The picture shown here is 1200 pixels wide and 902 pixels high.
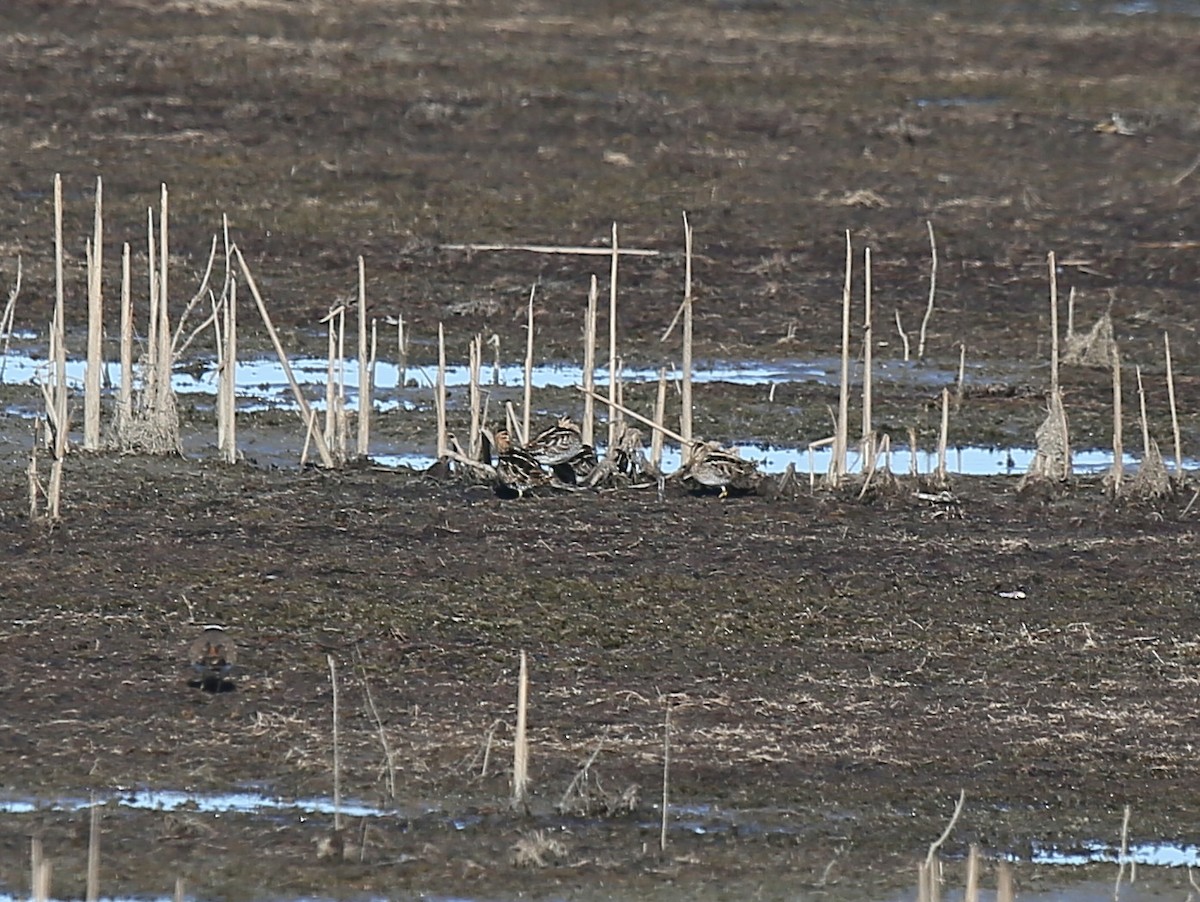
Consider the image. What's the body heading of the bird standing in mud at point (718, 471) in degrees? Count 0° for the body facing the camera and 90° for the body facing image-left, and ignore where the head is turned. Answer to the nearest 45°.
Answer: approximately 90°

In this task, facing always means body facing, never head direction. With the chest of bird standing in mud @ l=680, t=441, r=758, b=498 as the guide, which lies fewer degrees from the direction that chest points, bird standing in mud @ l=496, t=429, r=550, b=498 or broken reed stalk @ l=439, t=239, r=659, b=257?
the bird standing in mud

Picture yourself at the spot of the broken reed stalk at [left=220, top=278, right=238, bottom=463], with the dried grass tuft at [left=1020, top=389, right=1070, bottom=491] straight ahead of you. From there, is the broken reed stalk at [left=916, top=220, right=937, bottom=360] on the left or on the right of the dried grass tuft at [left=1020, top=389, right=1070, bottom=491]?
left

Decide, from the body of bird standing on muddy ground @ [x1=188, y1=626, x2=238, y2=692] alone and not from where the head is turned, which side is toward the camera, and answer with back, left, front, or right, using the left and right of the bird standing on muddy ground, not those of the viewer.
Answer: back

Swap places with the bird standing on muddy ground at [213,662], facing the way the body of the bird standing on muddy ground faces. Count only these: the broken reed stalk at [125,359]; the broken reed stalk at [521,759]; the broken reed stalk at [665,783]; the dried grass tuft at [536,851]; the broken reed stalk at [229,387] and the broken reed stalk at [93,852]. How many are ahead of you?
2

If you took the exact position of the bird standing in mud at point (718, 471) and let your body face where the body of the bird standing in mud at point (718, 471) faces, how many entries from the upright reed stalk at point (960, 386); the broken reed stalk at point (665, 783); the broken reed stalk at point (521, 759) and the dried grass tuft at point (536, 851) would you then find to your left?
3

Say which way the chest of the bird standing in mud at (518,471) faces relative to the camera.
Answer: to the viewer's left

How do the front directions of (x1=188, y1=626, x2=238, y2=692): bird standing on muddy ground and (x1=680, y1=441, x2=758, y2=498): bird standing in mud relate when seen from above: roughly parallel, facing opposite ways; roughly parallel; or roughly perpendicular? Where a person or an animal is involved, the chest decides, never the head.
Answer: roughly perpendicular

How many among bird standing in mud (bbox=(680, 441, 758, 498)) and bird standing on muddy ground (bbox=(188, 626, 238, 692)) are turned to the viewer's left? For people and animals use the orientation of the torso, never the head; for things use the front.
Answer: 1

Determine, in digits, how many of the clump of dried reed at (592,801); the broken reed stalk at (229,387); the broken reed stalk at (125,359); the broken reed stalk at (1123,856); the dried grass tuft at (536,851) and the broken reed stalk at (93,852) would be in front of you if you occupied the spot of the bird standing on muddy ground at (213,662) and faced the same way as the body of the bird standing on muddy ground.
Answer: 2

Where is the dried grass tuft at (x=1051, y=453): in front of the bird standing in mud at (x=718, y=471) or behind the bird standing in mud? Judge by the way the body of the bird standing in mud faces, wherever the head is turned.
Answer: behind

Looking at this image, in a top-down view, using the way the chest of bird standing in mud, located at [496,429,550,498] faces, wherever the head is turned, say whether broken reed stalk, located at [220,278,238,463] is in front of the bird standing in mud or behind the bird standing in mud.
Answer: in front

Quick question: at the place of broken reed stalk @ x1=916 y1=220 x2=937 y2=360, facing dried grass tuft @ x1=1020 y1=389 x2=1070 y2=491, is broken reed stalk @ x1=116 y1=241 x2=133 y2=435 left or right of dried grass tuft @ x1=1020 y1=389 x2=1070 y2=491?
right

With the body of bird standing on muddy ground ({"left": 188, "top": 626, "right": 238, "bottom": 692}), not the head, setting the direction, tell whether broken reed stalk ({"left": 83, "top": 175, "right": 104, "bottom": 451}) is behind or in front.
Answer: in front
